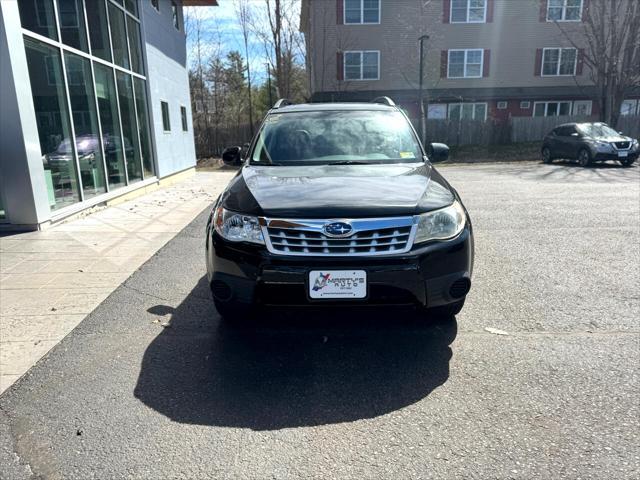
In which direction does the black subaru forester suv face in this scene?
toward the camera

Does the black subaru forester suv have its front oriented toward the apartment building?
no

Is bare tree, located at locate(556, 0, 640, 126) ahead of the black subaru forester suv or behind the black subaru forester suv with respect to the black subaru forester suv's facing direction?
behind

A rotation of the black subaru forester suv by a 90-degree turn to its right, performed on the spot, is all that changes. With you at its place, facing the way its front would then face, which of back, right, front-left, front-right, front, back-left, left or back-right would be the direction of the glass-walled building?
front-right
